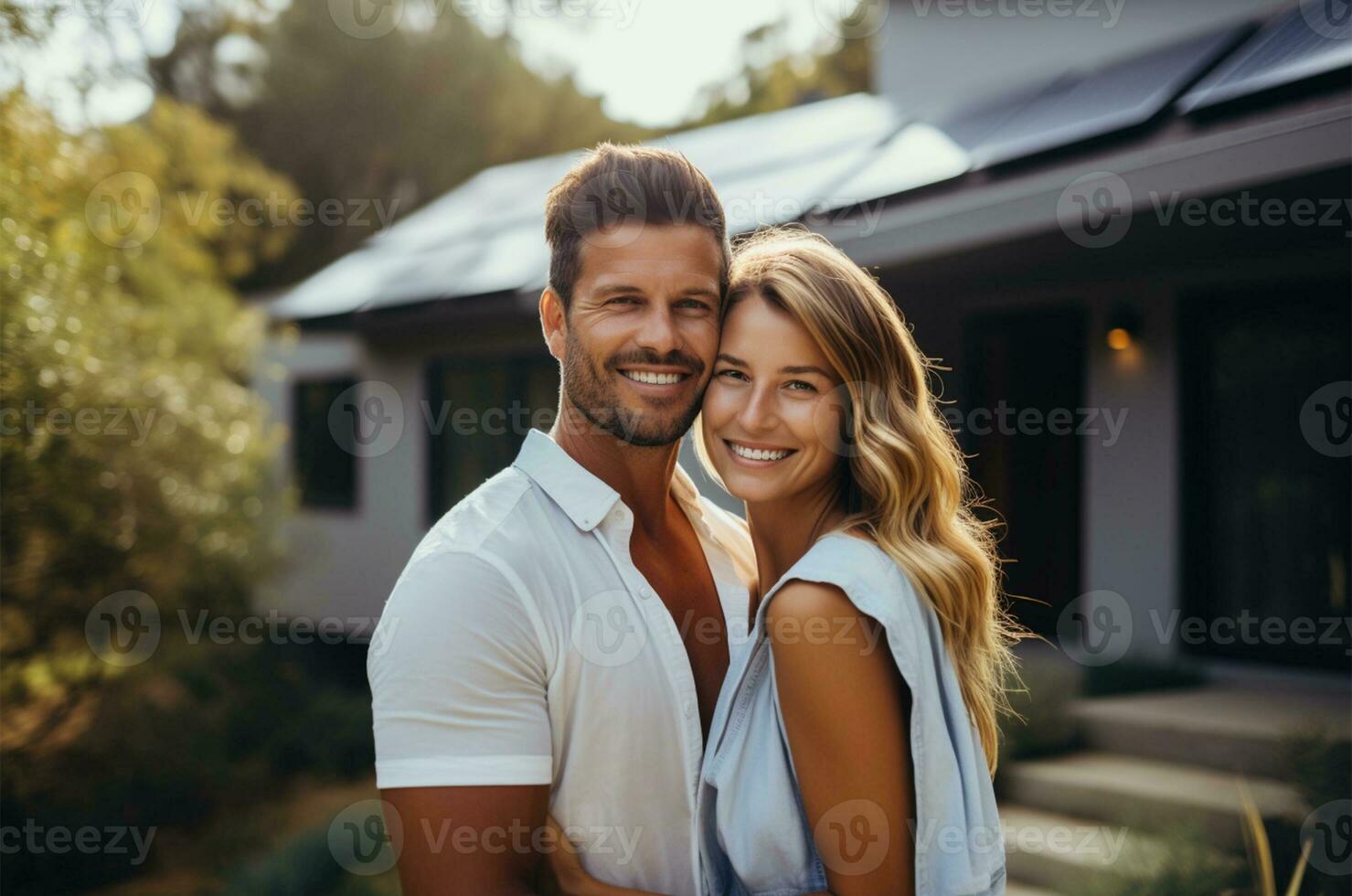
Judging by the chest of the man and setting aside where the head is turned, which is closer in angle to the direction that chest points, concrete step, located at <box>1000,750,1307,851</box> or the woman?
the woman

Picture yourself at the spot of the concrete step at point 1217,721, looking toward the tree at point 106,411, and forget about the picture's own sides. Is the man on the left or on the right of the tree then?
left

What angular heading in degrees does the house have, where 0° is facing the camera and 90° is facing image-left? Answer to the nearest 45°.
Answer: approximately 45°

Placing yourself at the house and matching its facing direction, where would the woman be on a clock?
The woman is roughly at 11 o'clock from the house.

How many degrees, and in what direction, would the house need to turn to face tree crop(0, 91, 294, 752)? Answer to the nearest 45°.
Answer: approximately 45° to its right

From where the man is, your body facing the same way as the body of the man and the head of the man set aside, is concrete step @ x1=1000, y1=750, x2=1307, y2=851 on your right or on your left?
on your left

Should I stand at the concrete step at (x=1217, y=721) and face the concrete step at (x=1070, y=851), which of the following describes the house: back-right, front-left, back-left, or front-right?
back-right

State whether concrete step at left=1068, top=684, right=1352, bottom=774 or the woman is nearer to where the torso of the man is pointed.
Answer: the woman

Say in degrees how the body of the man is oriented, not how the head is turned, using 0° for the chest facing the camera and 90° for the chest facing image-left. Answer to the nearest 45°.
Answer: approximately 315°
